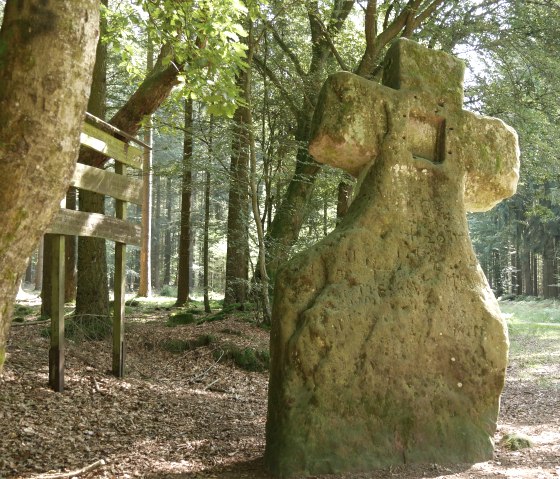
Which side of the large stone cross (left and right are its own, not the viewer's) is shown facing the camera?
front

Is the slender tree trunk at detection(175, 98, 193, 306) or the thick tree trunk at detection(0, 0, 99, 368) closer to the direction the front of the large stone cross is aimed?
the thick tree trunk

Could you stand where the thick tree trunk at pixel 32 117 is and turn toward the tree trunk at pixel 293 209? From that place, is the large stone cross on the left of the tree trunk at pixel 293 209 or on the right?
right

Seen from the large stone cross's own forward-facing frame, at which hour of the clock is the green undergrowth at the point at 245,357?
The green undergrowth is roughly at 5 o'clock from the large stone cross.

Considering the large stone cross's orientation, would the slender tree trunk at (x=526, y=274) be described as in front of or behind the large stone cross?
behind

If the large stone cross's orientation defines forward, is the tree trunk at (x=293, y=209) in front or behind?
behind

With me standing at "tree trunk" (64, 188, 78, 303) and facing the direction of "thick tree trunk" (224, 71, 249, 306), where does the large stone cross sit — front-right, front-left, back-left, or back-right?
front-right

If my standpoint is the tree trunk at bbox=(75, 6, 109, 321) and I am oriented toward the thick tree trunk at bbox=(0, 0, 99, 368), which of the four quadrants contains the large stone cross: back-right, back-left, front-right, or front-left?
front-left

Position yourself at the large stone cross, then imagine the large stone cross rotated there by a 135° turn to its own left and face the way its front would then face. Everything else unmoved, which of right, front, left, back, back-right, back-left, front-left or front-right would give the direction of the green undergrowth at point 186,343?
left

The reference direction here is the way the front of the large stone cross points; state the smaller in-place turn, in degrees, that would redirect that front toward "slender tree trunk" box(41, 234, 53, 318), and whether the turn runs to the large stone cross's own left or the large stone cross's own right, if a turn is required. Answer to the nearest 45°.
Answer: approximately 135° to the large stone cross's own right

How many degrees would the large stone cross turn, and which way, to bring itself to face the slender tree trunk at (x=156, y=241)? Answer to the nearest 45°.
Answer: approximately 135° to its right

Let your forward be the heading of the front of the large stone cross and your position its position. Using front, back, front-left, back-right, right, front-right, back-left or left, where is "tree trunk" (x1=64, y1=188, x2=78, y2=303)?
back-right

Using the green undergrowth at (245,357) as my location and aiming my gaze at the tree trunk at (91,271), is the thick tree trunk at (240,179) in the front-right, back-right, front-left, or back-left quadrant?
front-right
